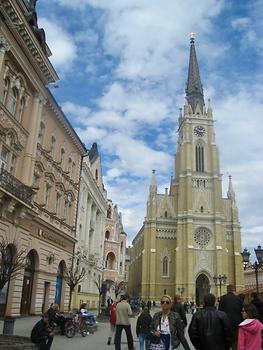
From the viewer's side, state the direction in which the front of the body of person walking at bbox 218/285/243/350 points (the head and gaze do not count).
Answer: away from the camera

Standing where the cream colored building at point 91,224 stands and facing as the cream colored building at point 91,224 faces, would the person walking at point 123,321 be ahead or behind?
ahead

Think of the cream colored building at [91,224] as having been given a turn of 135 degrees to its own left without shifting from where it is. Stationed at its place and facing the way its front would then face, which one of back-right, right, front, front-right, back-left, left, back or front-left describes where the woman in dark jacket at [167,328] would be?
back

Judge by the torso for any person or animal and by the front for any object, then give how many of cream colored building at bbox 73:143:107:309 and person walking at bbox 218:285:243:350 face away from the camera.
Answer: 1

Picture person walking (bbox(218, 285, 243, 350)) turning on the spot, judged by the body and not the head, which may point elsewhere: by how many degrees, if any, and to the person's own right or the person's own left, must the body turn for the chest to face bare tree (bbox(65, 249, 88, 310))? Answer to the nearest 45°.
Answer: approximately 45° to the person's own left

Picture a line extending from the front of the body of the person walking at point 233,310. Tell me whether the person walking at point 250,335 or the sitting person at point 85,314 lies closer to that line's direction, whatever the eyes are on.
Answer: the sitting person

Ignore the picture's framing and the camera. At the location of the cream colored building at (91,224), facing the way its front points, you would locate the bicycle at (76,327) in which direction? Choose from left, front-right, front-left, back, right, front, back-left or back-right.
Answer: front-right

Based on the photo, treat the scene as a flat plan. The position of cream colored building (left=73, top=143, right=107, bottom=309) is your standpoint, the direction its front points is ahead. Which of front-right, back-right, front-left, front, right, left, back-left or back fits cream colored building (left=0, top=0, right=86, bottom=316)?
front-right
